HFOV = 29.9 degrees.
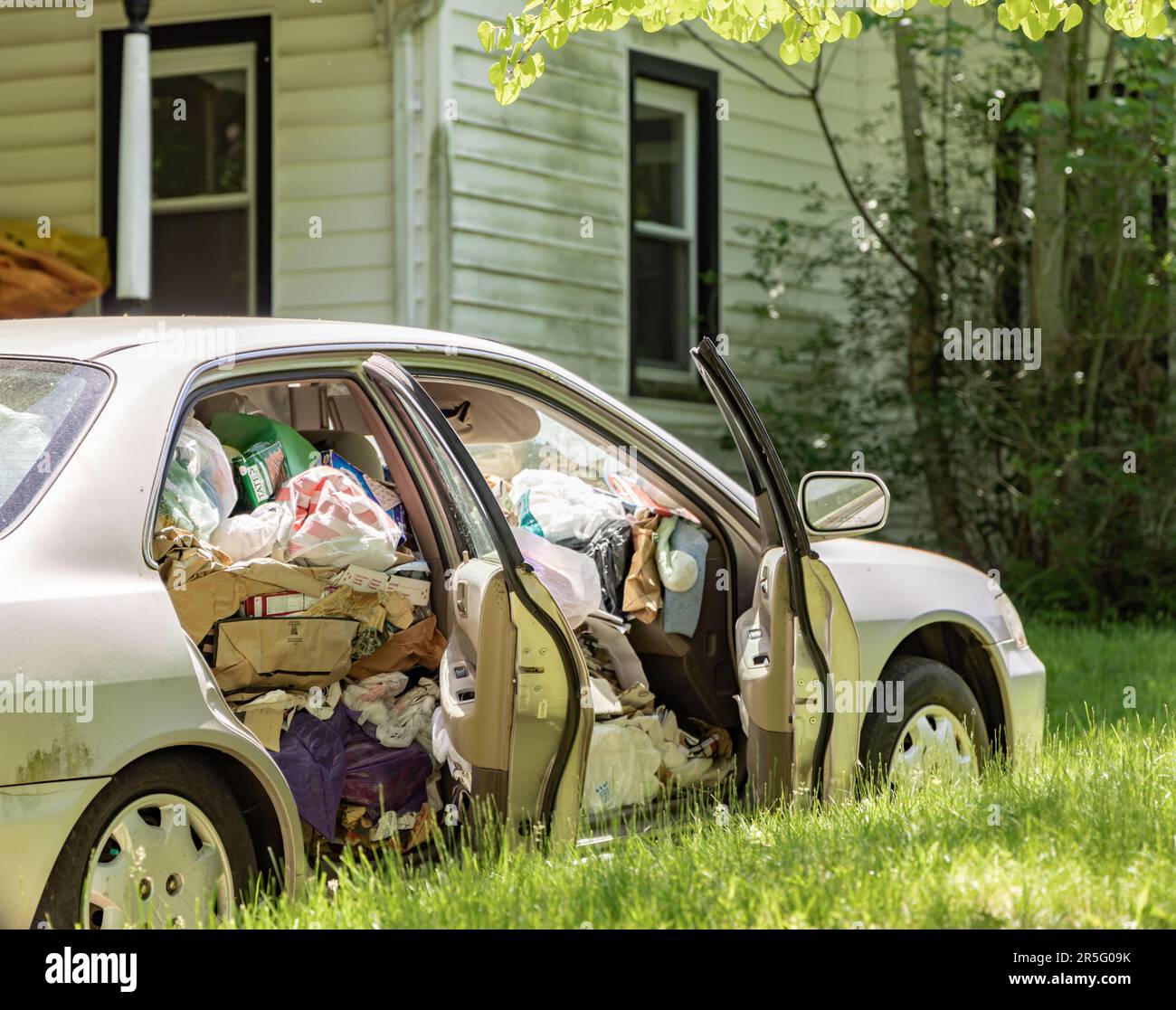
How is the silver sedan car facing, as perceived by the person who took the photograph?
facing away from the viewer and to the right of the viewer
